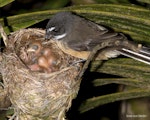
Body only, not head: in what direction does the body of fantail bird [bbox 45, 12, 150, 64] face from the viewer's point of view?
to the viewer's left

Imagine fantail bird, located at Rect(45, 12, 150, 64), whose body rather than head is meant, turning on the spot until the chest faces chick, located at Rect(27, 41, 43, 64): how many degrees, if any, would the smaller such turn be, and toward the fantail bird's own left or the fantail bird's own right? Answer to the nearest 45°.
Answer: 0° — it already faces it

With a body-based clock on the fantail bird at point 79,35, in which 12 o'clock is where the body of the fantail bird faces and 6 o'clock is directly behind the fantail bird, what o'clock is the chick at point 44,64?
The chick is roughly at 11 o'clock from the fantail bird.
